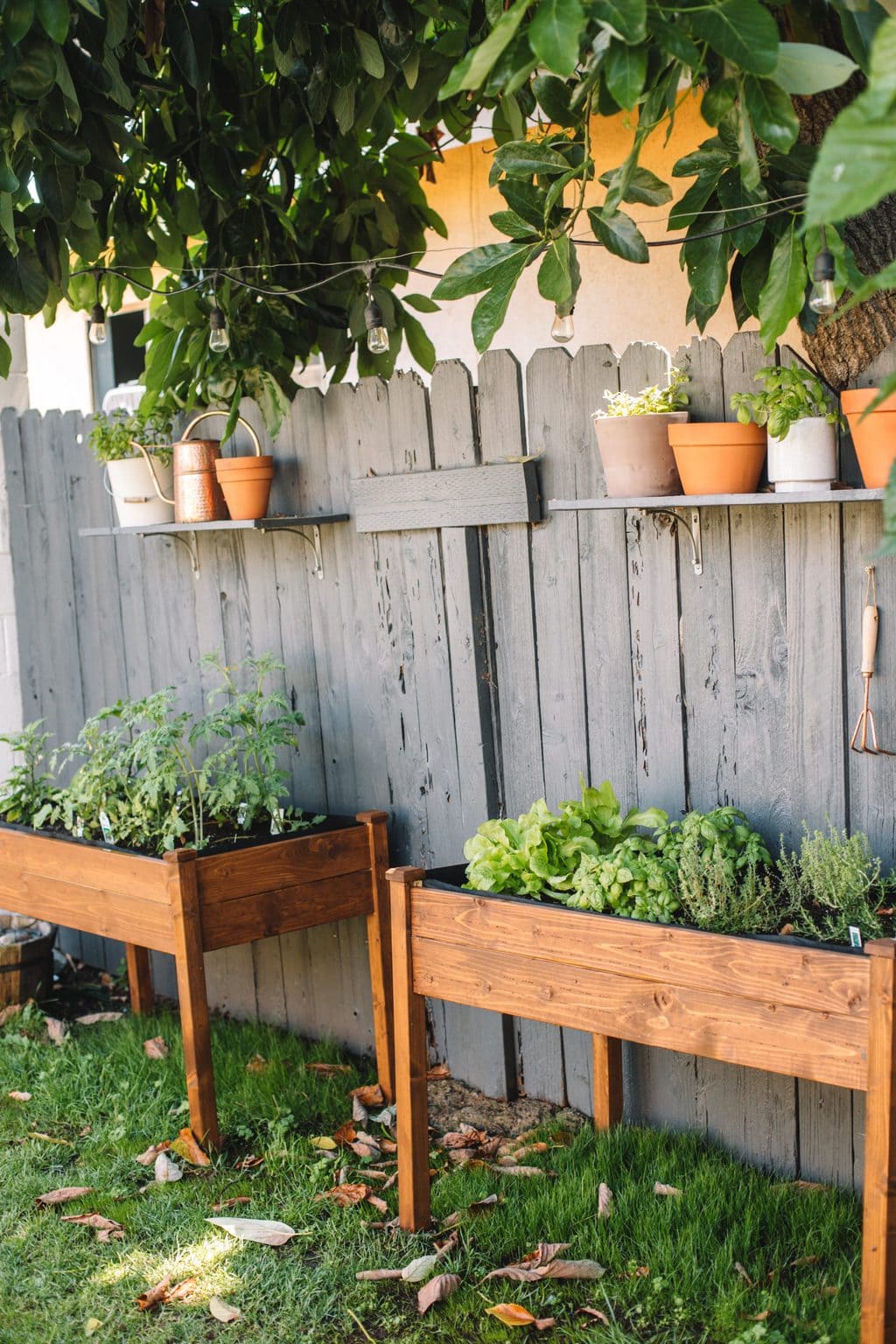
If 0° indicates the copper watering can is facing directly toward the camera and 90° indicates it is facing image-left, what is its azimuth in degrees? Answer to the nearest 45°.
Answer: approximately 90°

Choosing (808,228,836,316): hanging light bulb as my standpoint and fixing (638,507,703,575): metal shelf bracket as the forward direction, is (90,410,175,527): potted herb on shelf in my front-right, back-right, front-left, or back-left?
front-left

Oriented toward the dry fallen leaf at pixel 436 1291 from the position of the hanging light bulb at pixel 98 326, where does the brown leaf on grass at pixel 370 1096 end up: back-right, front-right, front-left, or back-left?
front-left

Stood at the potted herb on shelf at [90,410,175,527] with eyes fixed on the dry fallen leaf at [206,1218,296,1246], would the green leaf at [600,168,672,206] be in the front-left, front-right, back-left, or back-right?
front-left

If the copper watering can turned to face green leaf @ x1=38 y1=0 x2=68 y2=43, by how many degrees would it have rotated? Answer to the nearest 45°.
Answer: approximately 90° to its left

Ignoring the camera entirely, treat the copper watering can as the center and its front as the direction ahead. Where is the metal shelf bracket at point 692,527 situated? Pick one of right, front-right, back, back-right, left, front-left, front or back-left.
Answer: back-left
